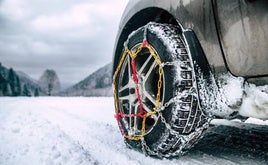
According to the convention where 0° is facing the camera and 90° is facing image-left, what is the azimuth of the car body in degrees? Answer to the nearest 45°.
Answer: approximately 135°
